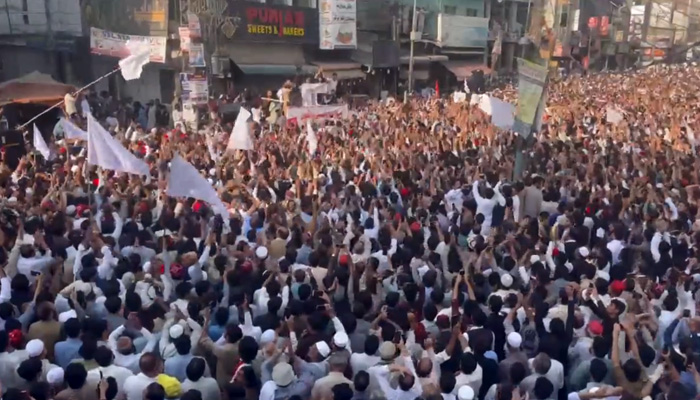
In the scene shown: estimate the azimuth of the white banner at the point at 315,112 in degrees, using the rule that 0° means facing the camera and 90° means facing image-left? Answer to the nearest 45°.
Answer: approximately 0°

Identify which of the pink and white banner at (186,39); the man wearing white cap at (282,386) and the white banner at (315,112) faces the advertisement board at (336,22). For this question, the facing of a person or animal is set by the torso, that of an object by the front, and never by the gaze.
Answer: the man wearing white cap

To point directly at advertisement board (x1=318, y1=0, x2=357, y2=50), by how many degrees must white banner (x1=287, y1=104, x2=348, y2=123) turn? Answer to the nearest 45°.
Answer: approximately 180°

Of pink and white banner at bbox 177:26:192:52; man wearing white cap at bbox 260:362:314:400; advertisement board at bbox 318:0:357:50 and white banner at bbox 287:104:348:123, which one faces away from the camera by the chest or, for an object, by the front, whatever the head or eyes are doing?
the man wearing white cap

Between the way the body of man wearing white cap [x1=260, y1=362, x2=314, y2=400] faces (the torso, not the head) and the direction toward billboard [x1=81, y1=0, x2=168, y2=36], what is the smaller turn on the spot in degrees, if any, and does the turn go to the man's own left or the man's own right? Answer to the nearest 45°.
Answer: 0° — they already face it

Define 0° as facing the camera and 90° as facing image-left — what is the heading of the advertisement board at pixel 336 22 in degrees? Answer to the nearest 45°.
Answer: approximately 0°

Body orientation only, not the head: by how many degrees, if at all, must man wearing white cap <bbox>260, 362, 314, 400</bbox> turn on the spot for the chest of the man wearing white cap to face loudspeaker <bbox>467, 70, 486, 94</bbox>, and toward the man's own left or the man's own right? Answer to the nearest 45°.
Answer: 0° — they already face it

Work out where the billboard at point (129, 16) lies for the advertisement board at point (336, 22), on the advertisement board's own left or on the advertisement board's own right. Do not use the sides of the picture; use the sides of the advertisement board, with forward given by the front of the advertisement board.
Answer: on the advertisement board's own right

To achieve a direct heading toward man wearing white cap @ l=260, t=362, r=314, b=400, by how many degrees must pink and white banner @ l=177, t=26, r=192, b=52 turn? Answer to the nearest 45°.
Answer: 0° — it already faces them

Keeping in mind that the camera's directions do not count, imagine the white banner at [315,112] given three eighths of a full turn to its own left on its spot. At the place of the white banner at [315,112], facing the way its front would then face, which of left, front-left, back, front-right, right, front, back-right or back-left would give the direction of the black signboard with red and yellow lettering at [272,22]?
front-left
